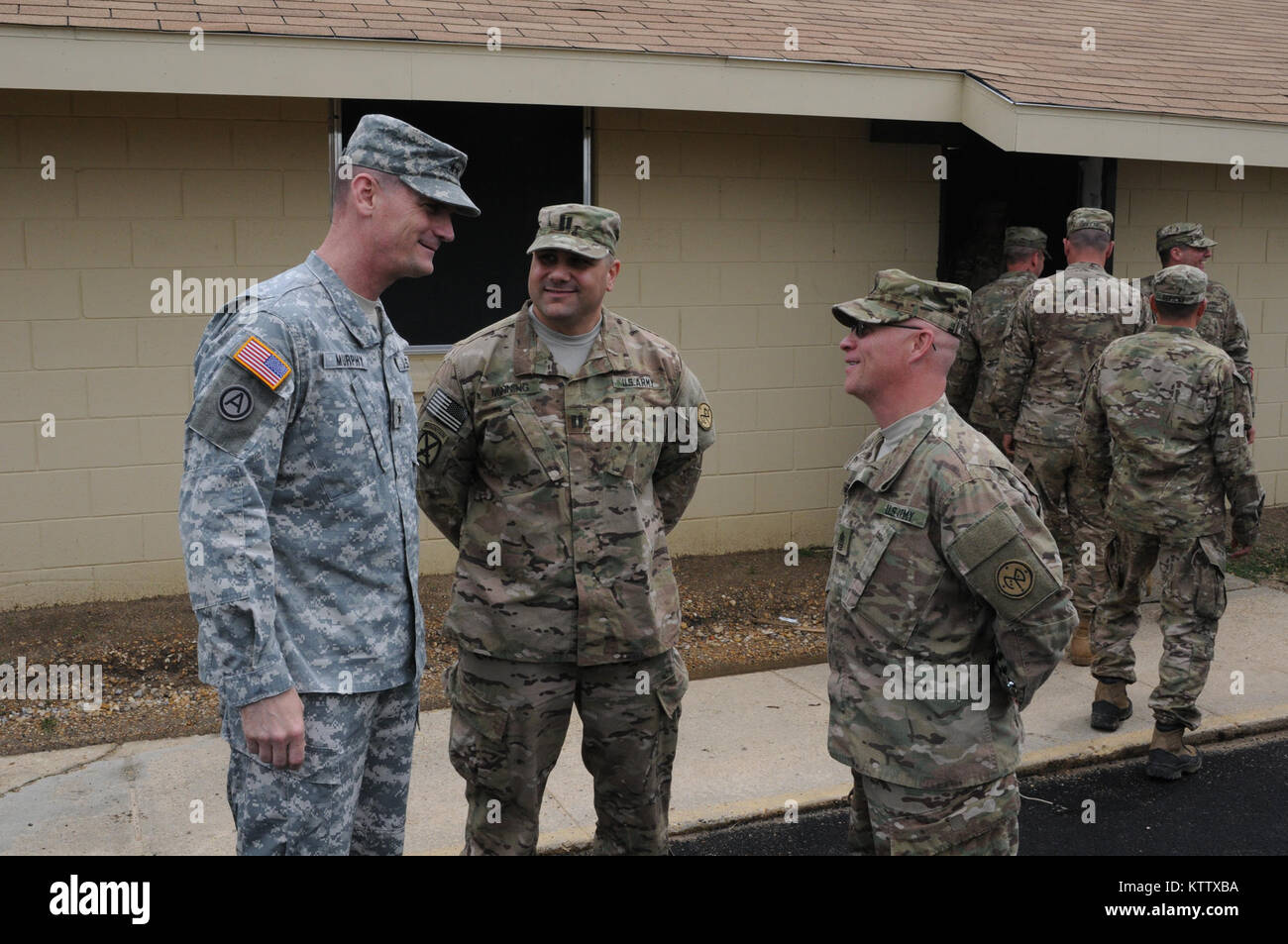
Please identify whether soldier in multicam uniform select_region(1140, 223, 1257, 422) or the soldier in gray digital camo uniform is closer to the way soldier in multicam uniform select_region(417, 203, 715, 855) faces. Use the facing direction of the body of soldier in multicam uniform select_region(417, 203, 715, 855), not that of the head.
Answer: the soldier in gray digital camo uniform

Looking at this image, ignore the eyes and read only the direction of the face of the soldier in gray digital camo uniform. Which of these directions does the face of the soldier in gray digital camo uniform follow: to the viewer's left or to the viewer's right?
to the viewer's right

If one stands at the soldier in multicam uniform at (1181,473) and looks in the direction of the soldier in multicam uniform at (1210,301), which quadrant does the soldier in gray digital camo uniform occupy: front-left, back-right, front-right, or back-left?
back-left

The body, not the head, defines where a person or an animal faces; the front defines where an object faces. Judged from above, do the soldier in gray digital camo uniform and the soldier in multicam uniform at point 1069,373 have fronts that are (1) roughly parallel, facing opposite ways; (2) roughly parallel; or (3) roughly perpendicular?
roughly perpendicular

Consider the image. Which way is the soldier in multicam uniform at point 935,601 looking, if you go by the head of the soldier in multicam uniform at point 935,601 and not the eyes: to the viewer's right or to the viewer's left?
to the viewer's left

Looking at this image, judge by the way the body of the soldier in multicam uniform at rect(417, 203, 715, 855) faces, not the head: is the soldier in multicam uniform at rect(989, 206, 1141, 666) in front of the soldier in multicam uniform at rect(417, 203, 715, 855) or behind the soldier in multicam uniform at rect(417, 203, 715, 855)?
behind

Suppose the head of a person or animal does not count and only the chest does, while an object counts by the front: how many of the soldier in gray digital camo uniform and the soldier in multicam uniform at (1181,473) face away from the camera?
1

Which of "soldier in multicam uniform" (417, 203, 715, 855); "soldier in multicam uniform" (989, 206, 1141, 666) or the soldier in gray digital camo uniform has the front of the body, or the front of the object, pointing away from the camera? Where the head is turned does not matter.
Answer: "soldier in multicam uniform" (989, 206, 1141, 666)

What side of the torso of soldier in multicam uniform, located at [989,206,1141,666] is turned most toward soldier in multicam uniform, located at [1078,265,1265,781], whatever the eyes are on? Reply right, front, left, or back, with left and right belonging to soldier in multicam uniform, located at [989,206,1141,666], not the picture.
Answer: back

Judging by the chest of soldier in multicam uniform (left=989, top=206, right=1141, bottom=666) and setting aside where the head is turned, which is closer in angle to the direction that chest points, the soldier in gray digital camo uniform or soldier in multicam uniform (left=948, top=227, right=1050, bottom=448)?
the soldier in multicam uniform

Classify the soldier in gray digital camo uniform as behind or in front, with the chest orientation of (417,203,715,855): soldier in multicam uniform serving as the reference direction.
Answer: in front

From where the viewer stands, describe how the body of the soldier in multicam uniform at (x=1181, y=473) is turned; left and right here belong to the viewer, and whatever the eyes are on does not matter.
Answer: facing away from the viewer

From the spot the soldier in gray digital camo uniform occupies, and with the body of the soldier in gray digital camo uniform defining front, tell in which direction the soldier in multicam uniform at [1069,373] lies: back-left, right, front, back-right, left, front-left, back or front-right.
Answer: left

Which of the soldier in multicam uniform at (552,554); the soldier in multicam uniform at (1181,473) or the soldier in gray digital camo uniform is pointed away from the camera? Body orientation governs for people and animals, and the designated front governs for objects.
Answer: the soldier in multicam uniform at (1181,473)
